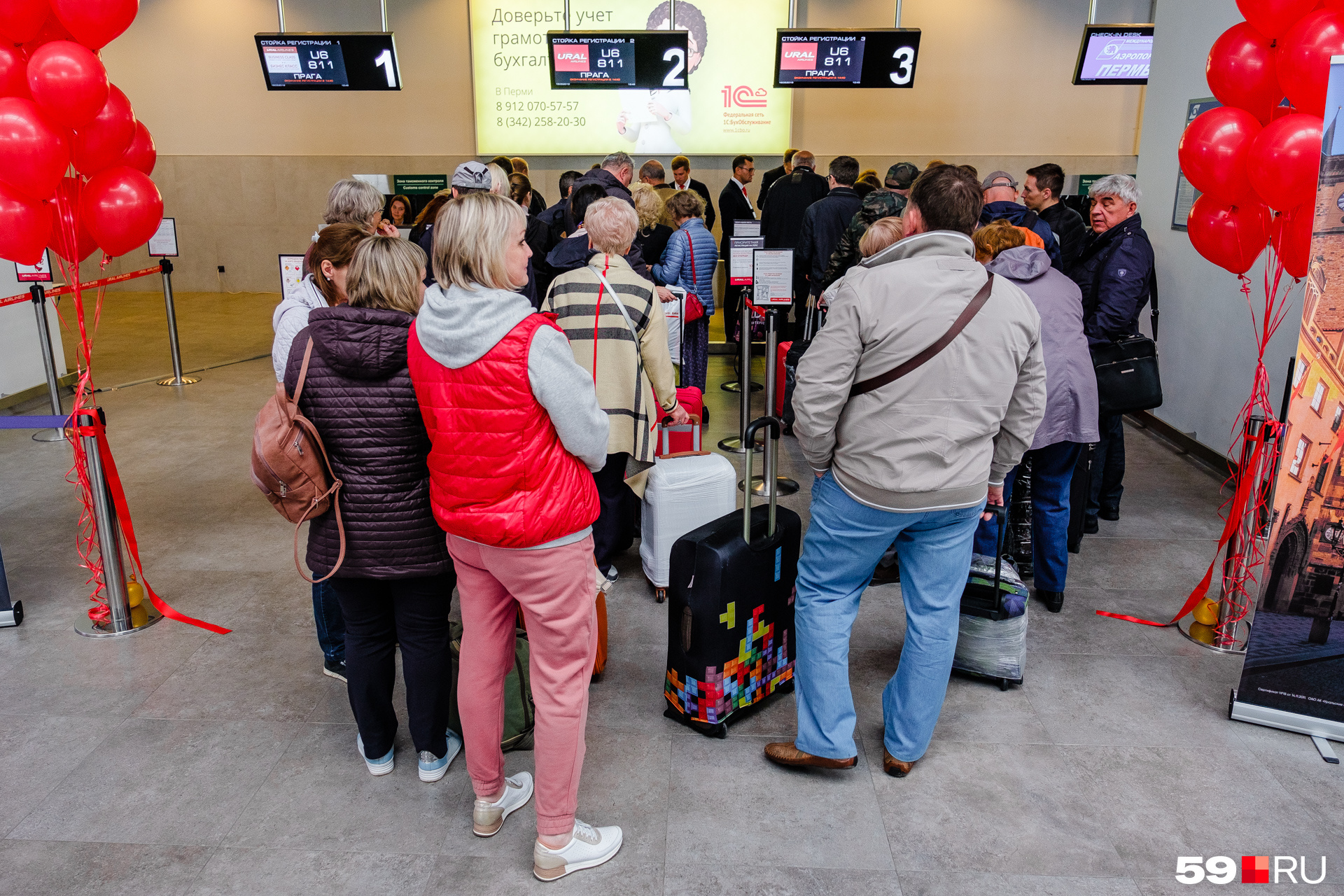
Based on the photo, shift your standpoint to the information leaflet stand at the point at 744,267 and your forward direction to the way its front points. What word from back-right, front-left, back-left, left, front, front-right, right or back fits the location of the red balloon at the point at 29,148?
front-right

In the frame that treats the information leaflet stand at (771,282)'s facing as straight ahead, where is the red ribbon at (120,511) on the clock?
The red ribbon is roughly at 2 o'clock from the information leaflet stand.

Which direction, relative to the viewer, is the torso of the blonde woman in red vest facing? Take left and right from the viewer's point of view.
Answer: facing away from the viewer and to the right of the viewer

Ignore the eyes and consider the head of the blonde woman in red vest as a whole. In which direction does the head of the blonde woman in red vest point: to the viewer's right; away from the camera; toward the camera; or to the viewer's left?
to the viewer's right

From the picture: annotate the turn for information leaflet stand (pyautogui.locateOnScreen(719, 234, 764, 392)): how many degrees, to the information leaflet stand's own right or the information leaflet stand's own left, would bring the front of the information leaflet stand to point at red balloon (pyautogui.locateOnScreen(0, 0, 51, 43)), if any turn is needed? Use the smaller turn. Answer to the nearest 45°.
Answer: approximately 45° to the information leaflet stand's own right

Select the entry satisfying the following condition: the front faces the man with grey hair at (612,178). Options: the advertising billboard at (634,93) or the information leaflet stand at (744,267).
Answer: the advertising billboard

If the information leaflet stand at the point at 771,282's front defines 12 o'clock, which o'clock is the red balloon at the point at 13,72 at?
The red balloon is roughly at 2 o'clock from the information leaflet stand.

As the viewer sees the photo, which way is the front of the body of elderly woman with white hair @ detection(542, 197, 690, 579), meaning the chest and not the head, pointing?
away from the camera

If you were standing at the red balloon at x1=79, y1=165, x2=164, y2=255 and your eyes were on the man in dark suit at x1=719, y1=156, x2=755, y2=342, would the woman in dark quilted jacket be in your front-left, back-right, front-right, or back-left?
back-right

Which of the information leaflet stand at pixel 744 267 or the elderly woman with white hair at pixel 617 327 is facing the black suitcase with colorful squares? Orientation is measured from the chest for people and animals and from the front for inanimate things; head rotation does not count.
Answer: the information leaflet stand

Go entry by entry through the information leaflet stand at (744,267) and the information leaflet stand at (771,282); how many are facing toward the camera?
2

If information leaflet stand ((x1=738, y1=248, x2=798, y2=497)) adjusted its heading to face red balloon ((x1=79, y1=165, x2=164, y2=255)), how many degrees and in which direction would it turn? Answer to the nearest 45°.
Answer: approximately 45° to its right

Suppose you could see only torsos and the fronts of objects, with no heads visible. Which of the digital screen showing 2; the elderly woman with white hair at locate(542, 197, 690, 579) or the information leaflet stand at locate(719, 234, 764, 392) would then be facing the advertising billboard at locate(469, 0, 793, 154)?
the elderly woman with white hair

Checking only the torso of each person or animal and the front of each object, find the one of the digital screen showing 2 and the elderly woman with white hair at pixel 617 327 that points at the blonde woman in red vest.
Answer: the digital screen showing 2
